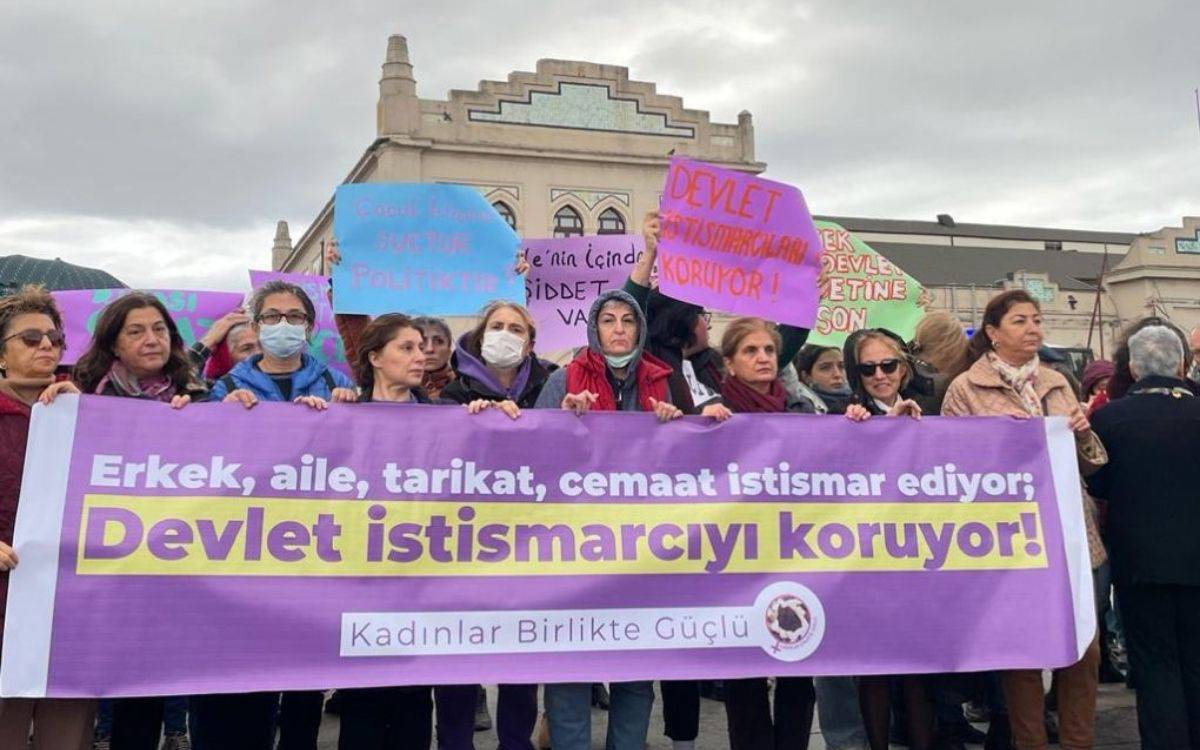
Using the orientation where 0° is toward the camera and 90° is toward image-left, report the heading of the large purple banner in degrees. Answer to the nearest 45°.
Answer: approximately 0°

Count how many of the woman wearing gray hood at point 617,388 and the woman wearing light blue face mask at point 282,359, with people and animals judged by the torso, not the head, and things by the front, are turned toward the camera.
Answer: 2

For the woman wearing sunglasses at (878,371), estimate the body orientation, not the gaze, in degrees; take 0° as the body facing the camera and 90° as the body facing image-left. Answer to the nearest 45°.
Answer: approximately 0°

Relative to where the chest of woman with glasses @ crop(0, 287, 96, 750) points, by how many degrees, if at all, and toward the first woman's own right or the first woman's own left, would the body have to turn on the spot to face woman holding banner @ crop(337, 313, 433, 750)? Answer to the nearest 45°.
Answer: approximately 45° to the first woman's own left

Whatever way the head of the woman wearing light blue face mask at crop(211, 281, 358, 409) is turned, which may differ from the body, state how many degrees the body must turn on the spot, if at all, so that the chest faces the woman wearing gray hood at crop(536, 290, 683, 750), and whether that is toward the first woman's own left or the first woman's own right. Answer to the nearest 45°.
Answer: approximately 90° to the first woman's own left

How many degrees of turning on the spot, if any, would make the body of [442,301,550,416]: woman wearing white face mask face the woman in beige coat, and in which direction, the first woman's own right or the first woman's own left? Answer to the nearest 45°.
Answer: approximately 90° to the first woman's own left
